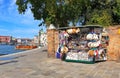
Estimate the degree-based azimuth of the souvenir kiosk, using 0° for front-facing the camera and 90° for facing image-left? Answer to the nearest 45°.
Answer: approximately 0°
